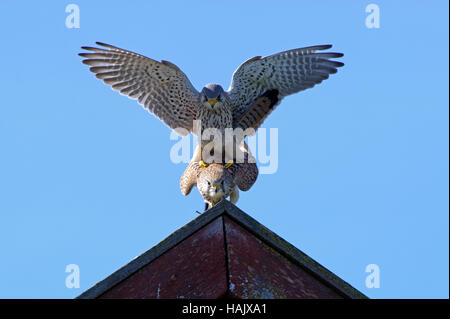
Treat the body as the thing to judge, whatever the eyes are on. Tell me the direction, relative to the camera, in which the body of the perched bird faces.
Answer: toward the camera

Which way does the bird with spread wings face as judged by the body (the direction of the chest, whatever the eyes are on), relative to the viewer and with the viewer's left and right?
facing the viewer
